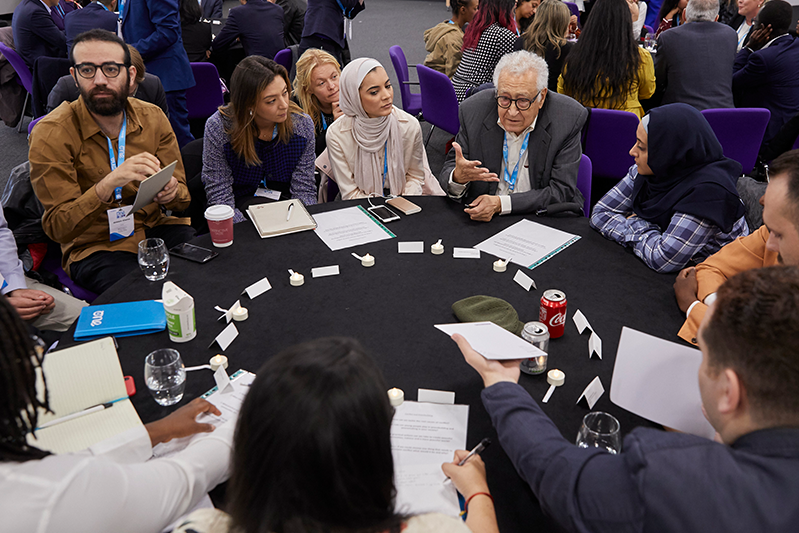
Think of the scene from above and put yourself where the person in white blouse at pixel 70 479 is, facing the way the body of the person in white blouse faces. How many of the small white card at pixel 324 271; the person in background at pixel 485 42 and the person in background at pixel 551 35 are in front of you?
3

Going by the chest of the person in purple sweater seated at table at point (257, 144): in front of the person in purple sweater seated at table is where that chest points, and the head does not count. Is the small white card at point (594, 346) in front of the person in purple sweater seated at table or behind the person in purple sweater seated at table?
in front

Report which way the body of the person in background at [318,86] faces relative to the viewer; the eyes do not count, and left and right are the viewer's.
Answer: facing the viewer and to the right of the viewer

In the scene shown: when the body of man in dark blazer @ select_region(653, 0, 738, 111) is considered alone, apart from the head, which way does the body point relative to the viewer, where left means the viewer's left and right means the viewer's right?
facing away from the viewer

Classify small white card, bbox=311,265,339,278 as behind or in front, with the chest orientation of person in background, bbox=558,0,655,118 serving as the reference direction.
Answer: behind

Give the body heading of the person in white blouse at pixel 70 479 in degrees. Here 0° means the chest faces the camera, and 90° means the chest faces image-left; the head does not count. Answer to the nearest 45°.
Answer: approximately 225°

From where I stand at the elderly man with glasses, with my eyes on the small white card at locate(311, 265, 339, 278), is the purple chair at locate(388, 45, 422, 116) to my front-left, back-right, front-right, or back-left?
back-right

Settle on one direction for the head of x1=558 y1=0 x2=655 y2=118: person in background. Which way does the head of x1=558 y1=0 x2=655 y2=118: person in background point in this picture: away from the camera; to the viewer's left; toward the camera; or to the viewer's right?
away from the camera

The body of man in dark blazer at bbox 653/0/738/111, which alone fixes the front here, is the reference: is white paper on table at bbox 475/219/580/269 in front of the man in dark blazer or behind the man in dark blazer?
behind

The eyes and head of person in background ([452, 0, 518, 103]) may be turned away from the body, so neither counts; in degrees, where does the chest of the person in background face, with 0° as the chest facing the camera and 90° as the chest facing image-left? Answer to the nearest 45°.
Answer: approximately 225°

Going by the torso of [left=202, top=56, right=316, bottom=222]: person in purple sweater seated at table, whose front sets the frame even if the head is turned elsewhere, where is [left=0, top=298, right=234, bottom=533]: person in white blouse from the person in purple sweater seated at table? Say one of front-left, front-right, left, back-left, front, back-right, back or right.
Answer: front

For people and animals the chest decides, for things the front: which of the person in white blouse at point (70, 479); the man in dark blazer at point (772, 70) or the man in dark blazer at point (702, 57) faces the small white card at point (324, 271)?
the person in white blouse

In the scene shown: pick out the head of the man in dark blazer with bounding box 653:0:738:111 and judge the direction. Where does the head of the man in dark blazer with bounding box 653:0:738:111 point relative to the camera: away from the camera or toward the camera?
away from the camera

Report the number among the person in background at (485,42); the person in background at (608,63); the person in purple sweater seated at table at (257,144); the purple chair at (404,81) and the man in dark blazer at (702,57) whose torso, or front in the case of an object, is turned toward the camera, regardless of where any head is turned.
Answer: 1

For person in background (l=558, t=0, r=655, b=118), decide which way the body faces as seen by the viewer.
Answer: away from the camera

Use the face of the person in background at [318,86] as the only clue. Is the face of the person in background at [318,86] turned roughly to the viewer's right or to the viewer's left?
to the viewer's right

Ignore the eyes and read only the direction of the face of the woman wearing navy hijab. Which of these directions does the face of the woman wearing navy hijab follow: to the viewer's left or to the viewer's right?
to the viewer's left
